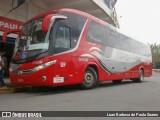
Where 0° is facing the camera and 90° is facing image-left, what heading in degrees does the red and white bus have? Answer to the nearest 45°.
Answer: approximately 45°

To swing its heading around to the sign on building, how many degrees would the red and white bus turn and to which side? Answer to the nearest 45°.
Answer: approximately 90° to its right
